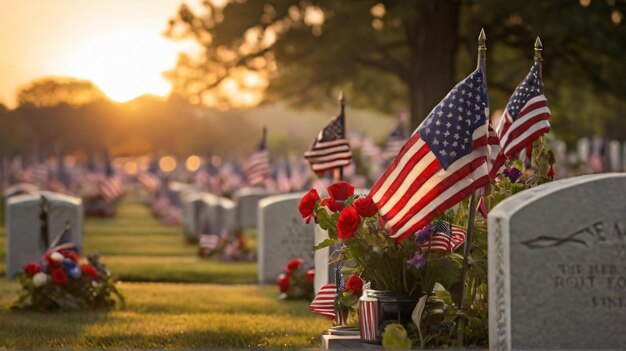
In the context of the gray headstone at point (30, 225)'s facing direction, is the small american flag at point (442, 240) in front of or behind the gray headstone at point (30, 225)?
in front

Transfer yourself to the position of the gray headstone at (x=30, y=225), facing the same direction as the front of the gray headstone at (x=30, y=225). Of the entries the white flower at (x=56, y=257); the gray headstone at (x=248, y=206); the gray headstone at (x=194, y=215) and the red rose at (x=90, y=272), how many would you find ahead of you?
2

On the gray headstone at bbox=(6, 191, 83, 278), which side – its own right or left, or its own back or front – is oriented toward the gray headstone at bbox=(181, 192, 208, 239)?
back

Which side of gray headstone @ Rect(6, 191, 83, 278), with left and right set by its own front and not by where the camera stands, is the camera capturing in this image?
front

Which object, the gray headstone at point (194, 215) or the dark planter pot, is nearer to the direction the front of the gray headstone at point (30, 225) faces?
the dark planter pot

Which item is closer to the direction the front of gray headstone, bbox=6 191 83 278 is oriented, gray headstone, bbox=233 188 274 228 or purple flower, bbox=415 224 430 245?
the purple flower

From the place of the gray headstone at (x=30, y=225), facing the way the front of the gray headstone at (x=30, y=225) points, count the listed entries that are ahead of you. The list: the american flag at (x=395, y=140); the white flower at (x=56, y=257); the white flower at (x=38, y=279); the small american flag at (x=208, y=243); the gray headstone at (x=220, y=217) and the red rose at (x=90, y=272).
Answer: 3

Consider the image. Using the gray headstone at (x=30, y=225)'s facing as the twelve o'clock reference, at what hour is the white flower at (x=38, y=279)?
The white flower is roughly at 12 o'clock from the gray headstone.

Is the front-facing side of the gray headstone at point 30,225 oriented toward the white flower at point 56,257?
yes

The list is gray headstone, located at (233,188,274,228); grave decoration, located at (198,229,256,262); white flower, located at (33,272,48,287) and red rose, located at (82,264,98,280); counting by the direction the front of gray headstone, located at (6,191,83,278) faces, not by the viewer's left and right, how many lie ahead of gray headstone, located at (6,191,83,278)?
2

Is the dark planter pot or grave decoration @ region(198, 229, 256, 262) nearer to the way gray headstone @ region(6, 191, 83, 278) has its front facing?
the dark planter pot
